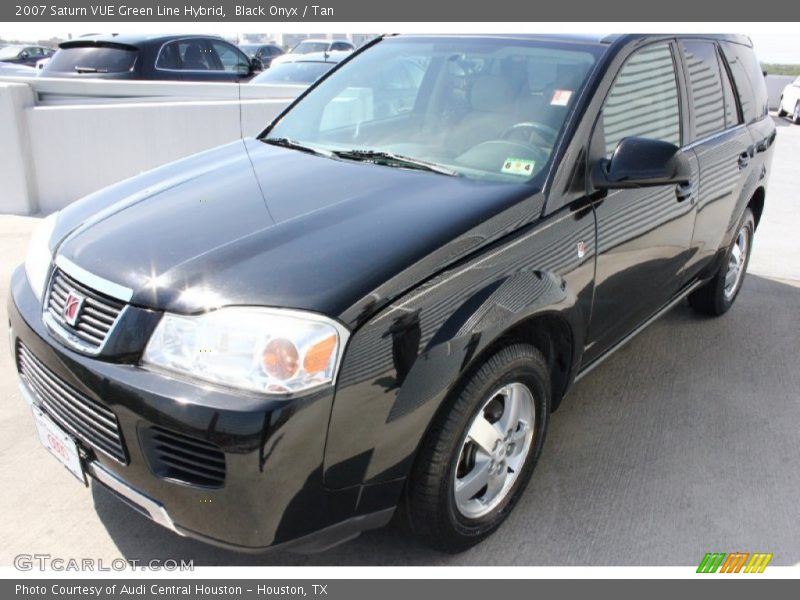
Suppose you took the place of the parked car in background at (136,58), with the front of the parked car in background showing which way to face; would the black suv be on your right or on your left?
on your right

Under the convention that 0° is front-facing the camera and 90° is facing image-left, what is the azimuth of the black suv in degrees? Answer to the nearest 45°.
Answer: approximately 45°

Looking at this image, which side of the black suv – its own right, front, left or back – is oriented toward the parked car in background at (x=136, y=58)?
right

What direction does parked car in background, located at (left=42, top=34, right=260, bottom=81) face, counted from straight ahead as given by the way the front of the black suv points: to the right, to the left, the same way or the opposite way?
the opposite way

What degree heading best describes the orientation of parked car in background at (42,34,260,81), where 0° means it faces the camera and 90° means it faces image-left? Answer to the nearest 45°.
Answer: approximately 225°

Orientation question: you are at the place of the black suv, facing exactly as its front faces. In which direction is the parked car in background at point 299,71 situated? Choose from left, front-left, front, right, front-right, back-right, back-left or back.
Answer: back-right
